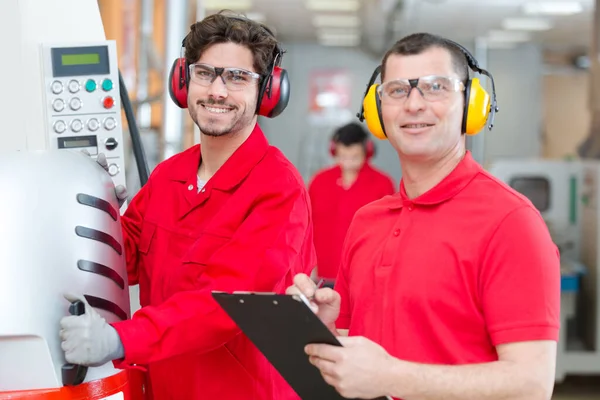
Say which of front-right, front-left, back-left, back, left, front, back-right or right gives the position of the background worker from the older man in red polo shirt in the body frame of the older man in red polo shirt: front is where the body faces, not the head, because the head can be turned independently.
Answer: back-right

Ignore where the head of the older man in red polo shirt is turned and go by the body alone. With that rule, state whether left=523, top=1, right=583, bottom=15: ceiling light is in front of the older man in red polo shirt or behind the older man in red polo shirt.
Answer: behind

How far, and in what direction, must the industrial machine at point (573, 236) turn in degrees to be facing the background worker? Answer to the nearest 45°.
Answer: approximately 45° to its right

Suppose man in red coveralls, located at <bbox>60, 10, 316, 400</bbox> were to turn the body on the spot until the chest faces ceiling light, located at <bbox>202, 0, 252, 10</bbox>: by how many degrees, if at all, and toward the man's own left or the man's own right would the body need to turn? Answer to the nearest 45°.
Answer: approximately 135° to the man's own right

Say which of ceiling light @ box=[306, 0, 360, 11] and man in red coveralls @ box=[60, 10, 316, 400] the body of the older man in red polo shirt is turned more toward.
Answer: the man in red coveralls

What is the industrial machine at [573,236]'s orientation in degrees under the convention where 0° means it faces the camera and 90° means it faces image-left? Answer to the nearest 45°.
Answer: approximately 0°

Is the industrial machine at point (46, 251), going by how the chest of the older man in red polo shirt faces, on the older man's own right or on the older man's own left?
on the older man's own right

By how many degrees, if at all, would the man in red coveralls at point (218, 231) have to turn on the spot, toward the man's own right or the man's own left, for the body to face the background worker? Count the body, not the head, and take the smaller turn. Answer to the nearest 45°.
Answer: approximately 135° to the man's own right
